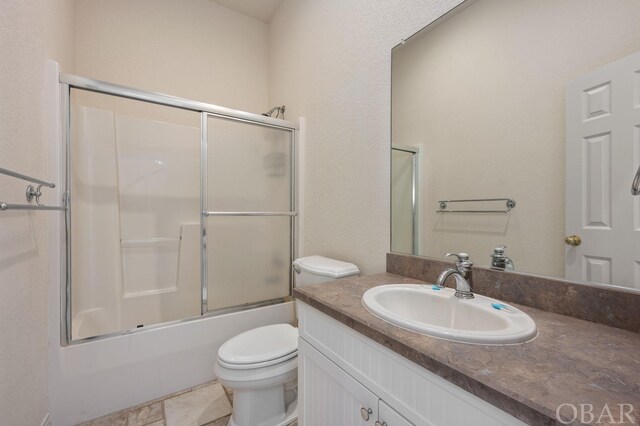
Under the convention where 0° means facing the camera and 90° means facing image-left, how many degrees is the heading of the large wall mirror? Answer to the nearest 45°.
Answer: approximately 45°

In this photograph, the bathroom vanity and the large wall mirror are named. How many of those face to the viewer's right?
0

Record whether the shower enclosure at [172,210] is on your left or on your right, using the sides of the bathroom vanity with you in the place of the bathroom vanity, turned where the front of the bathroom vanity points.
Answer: on your right

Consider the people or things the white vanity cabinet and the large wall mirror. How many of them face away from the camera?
0

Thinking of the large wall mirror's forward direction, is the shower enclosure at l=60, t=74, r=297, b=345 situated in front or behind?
in front

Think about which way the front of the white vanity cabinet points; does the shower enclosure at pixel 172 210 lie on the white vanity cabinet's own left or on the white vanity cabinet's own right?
on the white vanity cabinet's own right

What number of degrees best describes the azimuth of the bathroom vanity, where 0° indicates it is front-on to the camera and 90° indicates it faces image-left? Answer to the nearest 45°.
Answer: approximately 45°
